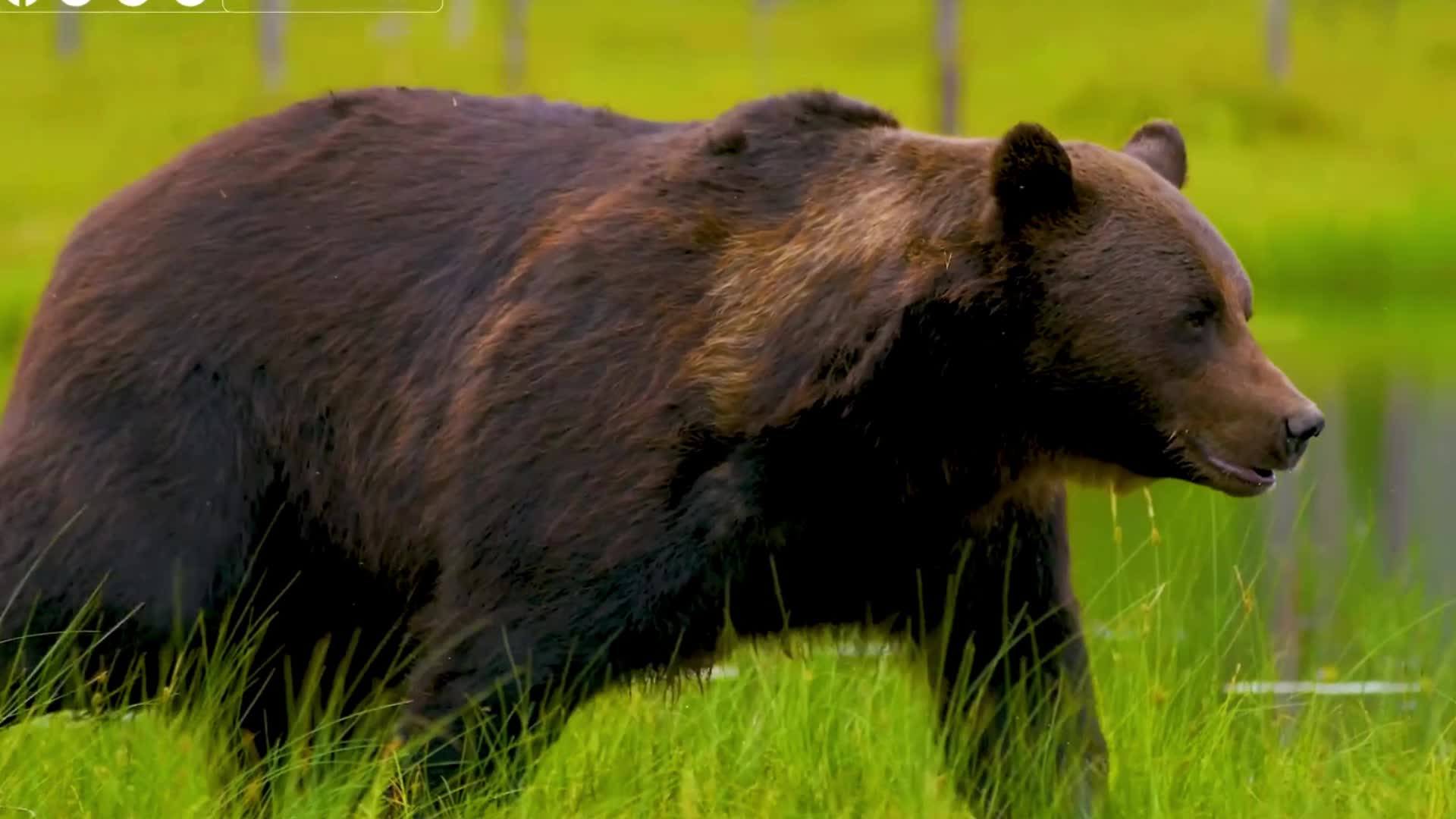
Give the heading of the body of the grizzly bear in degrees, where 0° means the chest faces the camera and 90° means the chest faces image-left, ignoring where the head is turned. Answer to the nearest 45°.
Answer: approximately 270°
